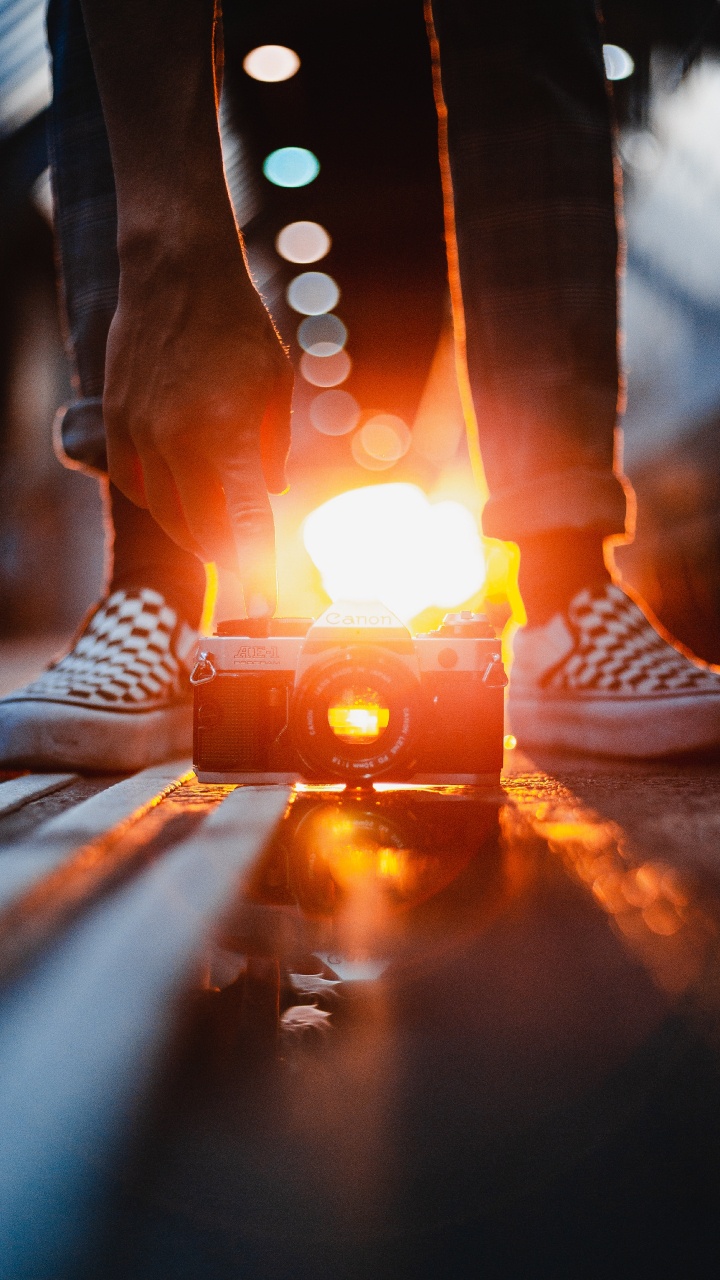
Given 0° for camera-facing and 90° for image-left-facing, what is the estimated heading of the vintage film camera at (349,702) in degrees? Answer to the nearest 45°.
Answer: approximately 0°
